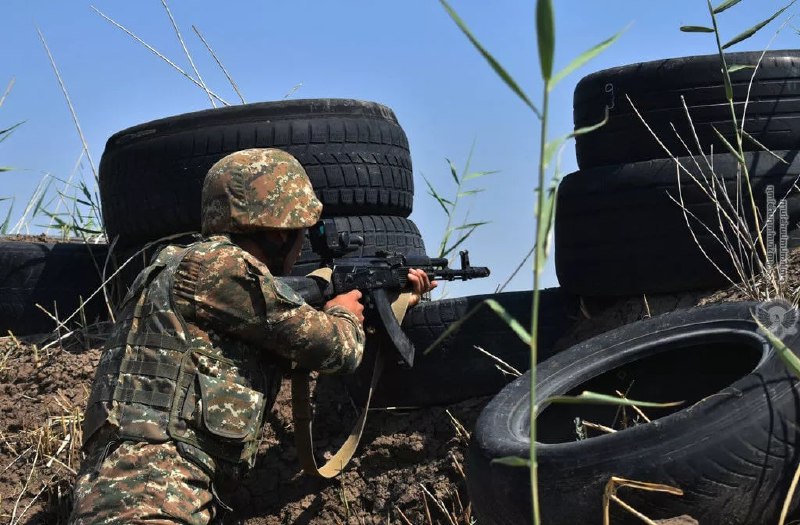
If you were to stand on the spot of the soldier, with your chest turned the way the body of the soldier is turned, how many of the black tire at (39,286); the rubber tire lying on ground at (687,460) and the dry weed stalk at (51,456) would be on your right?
1

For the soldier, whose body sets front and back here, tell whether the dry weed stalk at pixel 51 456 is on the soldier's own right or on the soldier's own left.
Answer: on the soldier's own left

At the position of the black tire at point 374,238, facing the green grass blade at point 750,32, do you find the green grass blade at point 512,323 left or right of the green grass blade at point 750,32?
right

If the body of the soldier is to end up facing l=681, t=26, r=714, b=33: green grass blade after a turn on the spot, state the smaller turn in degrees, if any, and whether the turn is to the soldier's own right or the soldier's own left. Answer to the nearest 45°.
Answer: approximately 45° to the soldier's own right

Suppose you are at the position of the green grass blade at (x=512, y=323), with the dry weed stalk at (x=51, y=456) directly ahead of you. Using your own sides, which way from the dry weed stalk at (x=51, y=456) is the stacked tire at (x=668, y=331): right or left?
right

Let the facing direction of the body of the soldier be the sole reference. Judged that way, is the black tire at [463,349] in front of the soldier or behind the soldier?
in front

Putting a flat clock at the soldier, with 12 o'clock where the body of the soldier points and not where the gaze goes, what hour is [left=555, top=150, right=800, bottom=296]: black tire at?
The black tire is roughly at 1 o'clock from the soldier.

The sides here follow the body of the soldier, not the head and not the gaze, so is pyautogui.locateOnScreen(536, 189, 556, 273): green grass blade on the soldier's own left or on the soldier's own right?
on the soldier's own right

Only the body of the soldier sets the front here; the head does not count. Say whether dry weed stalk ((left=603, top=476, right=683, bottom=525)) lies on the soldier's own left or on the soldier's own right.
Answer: on the soldier's own right

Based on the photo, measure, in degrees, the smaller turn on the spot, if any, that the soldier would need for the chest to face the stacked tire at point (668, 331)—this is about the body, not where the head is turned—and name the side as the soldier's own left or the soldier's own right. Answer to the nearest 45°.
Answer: approximately 45° to the soldier's own right

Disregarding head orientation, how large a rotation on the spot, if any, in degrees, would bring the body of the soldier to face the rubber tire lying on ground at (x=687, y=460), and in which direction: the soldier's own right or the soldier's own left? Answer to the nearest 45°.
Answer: approximately 90° to the soldier's own right

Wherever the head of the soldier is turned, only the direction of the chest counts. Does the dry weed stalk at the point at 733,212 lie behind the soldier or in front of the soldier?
in front

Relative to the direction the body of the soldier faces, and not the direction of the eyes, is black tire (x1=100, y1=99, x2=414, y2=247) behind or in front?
in front

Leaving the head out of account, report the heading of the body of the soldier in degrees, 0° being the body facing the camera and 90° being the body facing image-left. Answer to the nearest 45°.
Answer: approximately 225°

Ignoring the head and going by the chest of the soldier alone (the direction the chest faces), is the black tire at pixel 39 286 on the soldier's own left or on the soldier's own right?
on the soldier's own left
